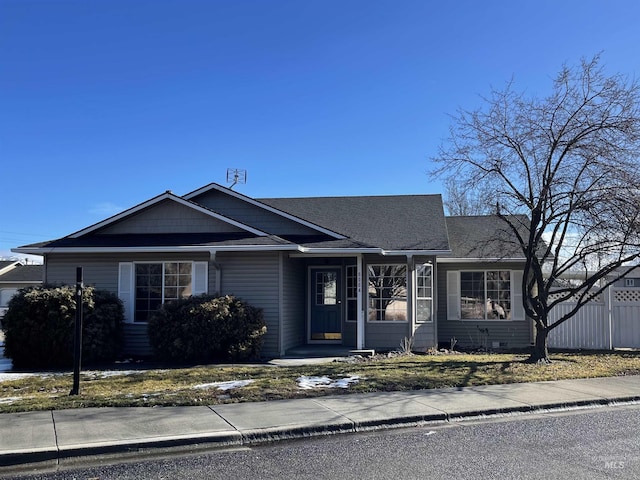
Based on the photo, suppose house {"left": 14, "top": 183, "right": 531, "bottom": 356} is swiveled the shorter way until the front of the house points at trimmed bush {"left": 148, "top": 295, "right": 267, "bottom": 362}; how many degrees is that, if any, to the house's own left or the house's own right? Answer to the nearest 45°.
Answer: approximately 45° to the house's own right

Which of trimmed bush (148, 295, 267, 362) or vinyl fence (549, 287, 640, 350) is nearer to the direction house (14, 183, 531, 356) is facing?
the trimmed bush

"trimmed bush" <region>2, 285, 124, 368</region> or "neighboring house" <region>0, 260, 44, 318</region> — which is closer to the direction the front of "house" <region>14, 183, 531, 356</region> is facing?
the trimmed bush

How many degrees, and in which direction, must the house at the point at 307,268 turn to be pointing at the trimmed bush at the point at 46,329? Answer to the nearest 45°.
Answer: approximately 45° to its right

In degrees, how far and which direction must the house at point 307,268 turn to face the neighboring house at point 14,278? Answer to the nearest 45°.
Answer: approximately 135° to its right

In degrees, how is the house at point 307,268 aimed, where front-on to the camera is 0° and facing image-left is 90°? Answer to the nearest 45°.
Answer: approximately 0°

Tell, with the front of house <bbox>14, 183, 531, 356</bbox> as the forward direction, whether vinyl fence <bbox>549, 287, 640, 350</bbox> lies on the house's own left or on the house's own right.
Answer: on the house's own left
